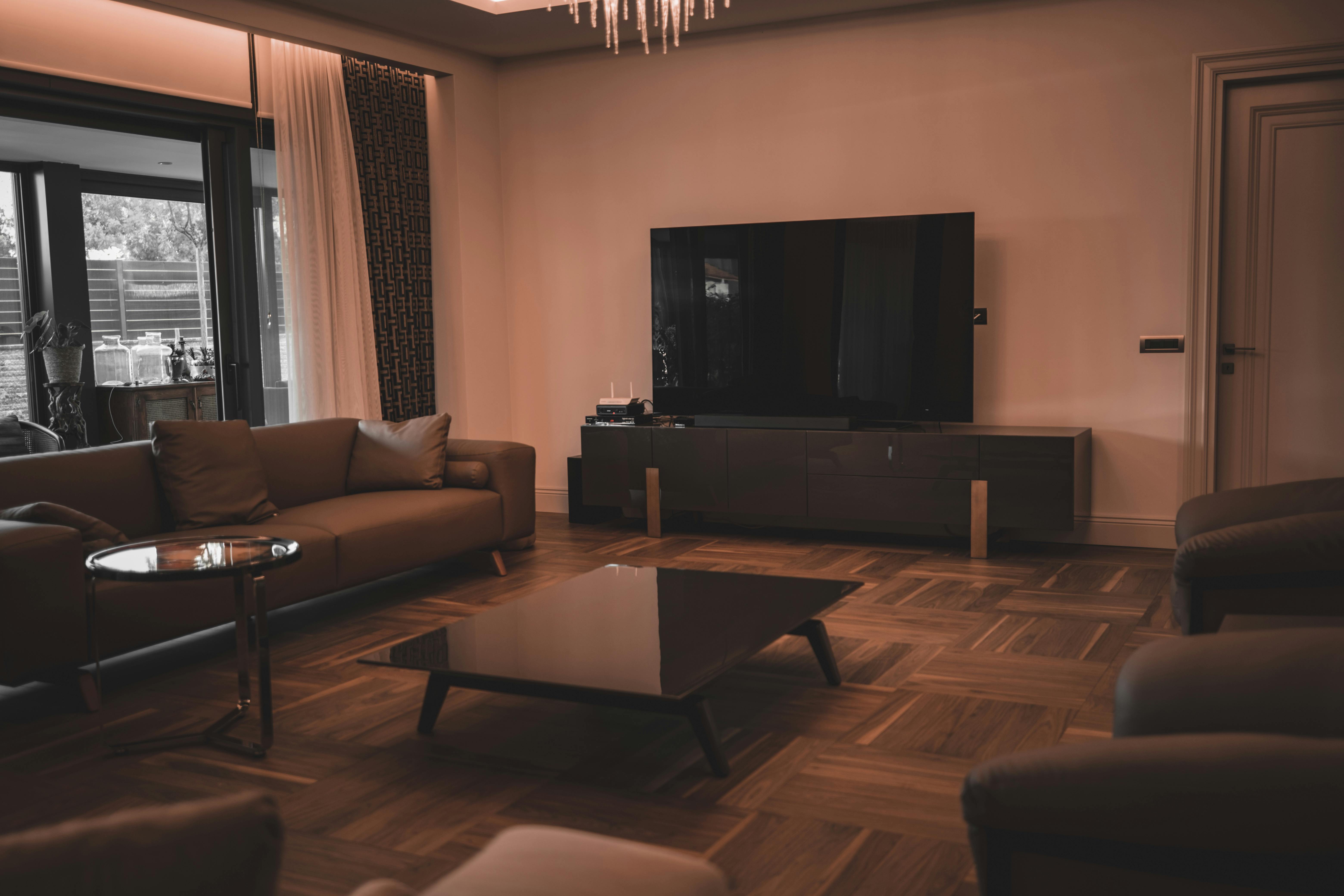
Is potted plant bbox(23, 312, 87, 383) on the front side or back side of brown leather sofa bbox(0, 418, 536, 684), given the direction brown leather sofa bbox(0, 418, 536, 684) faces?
on the back side

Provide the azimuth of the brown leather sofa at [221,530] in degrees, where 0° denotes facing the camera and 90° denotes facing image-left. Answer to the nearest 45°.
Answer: approximately 315°

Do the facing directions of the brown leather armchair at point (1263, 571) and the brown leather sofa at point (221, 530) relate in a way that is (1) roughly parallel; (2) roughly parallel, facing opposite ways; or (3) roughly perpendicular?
roughly parallel, facing opposite ways

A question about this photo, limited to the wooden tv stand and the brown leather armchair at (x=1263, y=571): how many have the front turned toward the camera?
1

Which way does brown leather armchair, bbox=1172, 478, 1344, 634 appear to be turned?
to the viewer's left

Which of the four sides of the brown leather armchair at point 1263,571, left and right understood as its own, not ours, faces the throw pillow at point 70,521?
front

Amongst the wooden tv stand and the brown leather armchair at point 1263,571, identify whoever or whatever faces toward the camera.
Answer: the wooden tv stand

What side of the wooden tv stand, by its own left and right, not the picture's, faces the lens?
front

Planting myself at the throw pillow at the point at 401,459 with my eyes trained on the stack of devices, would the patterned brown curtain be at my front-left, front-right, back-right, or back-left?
front-left

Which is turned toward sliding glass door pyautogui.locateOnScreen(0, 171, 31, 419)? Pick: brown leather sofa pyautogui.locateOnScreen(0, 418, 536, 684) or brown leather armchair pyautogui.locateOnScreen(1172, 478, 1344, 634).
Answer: brown leather armchair pyautogui.locateOnScreen(1172, 478, 1344, 634)

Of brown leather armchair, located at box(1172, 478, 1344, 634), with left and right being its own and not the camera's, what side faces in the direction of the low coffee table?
front

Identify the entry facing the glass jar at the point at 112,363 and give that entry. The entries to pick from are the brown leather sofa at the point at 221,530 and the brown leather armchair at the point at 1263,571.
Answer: the brown leather armchair at the point at 1263,571

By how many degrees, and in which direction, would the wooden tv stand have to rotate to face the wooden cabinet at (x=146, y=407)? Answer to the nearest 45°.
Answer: approximately 90° to its right

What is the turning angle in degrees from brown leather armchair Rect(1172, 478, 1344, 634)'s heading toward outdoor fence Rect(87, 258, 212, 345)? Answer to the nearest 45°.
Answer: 0° — it already faces it

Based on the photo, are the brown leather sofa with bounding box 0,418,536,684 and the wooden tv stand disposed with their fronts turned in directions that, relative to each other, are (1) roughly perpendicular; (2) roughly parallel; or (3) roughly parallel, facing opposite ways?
roughly perpendicular
